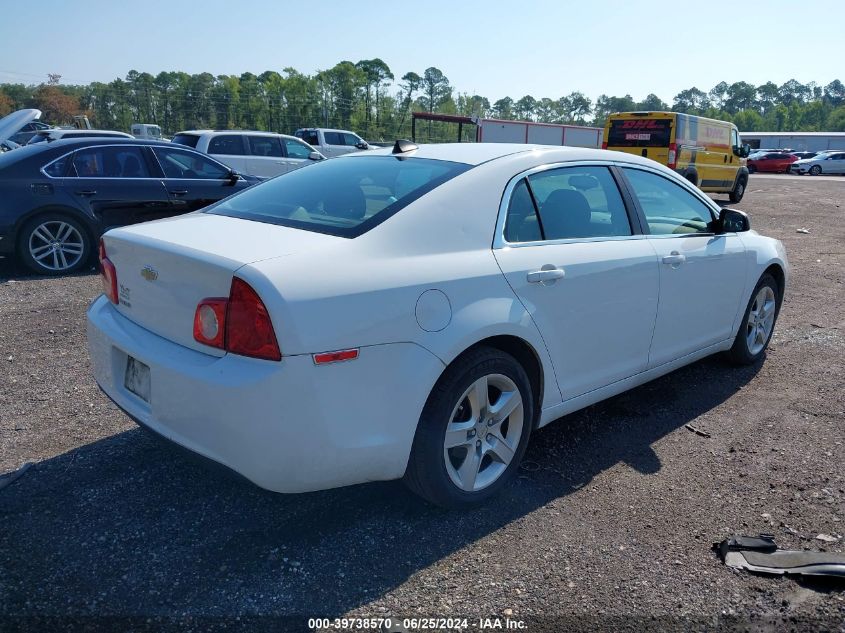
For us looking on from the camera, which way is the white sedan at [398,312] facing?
facing away from the viewer and to the right of the viewer

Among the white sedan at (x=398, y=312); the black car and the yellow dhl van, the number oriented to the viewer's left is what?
0

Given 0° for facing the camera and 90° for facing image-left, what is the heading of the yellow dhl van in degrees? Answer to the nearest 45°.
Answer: approximately 225°

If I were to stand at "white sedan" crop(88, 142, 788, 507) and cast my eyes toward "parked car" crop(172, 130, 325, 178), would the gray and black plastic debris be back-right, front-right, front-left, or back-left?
back-right

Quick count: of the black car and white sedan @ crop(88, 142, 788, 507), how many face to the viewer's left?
0

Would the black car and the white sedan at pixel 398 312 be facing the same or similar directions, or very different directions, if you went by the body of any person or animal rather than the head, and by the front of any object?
same or similar directions

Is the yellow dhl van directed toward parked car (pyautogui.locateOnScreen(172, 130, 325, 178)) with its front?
no

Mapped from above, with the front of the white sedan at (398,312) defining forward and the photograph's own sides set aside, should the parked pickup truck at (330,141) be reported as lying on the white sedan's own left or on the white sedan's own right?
on the white sedan's own left

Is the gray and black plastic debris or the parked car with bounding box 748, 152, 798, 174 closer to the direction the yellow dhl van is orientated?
the parked car

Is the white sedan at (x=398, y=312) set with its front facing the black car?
no

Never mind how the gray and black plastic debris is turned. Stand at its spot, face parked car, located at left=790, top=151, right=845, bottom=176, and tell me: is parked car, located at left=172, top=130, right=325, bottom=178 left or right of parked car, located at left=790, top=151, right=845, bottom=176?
left

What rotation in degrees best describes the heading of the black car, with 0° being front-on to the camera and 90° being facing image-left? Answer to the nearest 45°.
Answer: approximately 270°

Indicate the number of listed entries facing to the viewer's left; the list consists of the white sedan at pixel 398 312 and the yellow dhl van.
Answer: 0
